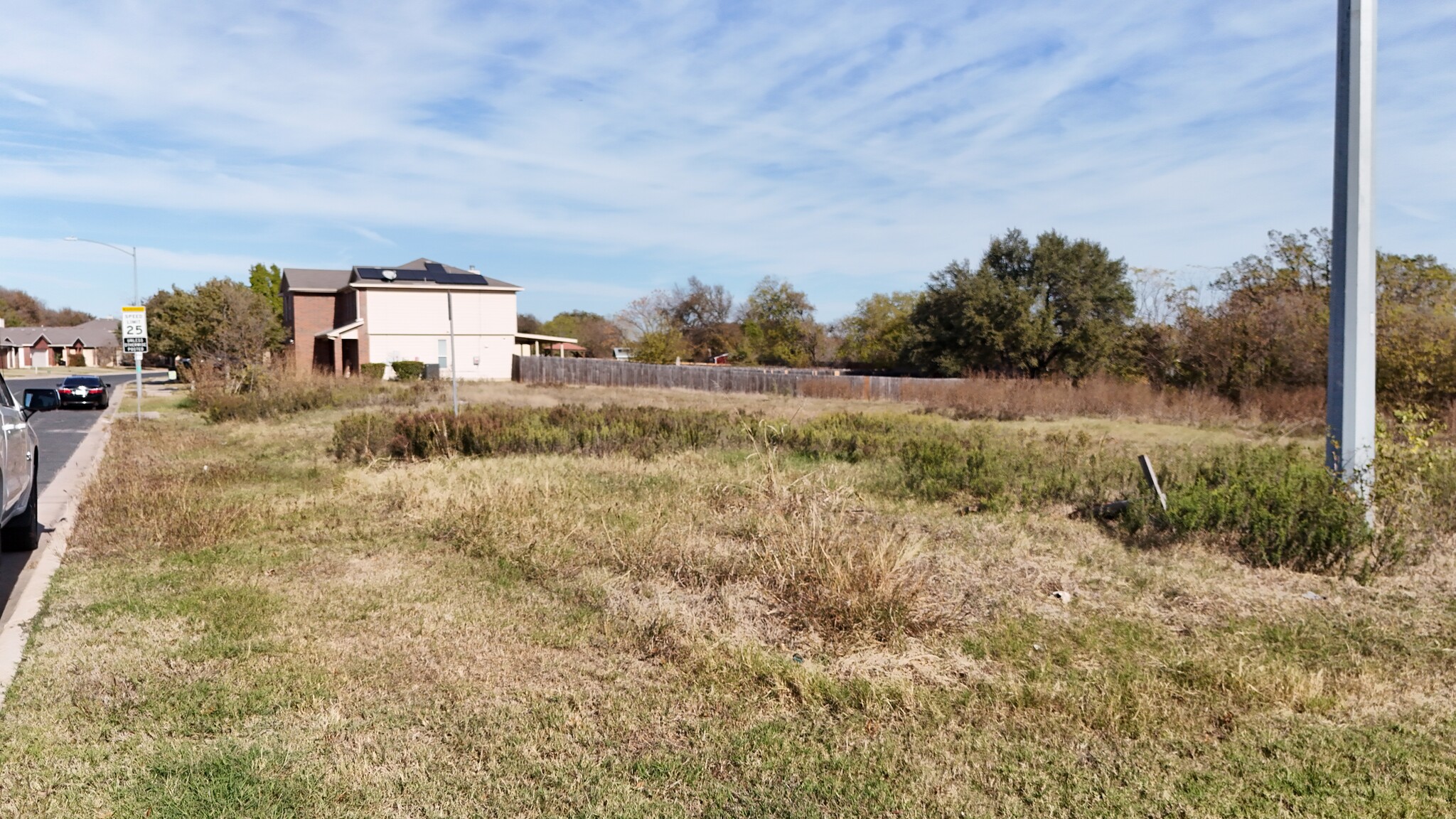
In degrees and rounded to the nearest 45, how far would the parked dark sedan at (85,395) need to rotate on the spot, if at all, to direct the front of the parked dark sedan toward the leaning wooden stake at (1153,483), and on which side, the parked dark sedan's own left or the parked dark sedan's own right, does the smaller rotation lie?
approximately 180°

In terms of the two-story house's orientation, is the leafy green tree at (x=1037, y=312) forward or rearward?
rearward

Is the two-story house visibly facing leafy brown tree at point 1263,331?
no

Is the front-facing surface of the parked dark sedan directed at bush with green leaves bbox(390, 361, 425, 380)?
no

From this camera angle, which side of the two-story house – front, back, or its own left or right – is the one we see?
left

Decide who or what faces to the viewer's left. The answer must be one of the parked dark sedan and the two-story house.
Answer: the two-story house

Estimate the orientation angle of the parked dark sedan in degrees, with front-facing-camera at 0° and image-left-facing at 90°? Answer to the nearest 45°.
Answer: approximately 180°

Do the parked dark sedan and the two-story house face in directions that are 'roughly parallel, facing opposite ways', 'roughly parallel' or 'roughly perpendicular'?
roughly perpendicular

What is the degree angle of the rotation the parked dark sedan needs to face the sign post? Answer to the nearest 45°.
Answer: approximately 180°

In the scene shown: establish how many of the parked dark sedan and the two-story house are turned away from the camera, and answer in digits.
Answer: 1

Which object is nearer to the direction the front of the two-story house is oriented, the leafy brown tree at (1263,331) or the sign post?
the sign post

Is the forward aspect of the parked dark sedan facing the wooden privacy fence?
no

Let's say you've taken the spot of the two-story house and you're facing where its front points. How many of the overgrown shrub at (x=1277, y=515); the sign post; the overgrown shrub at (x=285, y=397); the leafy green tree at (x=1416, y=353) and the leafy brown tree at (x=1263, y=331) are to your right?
0
